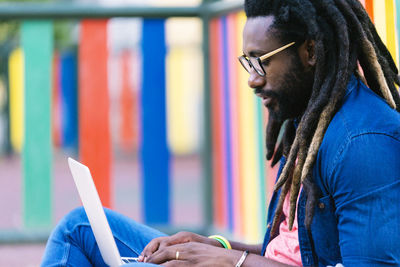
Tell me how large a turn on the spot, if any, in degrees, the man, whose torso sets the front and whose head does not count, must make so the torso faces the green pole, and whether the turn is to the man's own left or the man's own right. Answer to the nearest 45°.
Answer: approximately 45° to the man's own right

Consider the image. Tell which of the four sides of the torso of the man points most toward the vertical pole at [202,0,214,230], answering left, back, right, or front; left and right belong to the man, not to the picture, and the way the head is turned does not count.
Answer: right

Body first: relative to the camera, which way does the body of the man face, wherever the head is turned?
to the viewer's left

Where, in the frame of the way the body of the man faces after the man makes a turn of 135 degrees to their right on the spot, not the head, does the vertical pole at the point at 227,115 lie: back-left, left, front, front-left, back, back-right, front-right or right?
front-left

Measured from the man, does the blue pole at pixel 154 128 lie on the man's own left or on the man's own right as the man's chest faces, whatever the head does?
on the man's own right

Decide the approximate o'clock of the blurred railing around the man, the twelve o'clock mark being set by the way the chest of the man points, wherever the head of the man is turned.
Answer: The blurred railing is roughly at 2 o'clock from the man.

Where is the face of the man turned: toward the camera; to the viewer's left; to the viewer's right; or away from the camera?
to the viewer's left

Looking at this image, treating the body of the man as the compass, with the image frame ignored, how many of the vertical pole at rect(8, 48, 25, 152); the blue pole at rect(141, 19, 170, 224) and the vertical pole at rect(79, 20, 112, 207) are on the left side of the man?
0

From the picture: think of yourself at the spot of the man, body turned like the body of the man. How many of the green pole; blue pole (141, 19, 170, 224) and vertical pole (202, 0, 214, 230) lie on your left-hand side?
0
